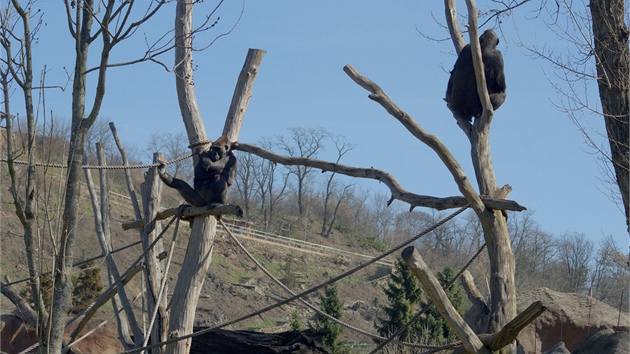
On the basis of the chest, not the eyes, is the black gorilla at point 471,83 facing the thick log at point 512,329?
no

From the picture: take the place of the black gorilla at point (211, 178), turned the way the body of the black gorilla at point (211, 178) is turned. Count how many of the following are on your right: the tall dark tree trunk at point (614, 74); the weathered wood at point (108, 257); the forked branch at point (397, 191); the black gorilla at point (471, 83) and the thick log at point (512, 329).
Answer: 1

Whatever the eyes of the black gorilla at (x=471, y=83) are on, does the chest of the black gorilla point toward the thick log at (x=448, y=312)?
no

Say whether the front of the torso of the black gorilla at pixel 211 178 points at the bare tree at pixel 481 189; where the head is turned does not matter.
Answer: no

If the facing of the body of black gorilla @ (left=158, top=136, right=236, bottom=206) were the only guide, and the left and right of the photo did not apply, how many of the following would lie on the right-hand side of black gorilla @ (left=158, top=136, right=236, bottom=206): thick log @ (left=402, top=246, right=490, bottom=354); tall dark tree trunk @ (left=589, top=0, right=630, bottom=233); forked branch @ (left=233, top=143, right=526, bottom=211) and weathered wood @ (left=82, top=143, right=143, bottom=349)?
1

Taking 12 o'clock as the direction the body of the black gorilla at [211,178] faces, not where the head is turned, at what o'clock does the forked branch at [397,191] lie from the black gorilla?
The forked branch is roughly at 9 o'clock from the black gorilla.
